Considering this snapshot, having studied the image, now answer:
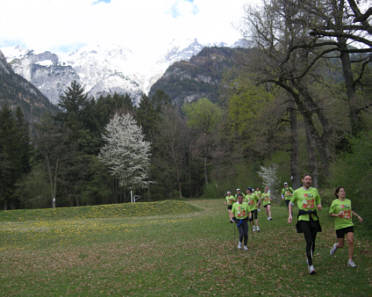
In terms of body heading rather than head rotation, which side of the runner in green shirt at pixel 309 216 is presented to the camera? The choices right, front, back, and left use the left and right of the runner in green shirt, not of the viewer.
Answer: front

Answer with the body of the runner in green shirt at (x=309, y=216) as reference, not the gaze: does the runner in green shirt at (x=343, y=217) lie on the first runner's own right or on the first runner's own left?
on the first runner's own left

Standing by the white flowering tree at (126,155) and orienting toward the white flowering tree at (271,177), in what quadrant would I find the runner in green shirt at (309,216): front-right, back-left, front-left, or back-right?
front-right

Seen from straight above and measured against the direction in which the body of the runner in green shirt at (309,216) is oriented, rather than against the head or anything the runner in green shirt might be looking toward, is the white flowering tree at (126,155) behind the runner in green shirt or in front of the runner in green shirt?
behind

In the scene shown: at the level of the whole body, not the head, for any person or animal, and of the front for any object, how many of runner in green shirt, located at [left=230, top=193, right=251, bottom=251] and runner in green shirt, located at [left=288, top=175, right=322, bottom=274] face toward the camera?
2

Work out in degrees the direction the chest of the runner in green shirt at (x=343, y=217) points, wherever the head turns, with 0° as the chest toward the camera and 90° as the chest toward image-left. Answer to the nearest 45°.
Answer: approximately 315°

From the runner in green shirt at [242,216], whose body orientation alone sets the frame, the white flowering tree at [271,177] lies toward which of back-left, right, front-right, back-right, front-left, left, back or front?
back

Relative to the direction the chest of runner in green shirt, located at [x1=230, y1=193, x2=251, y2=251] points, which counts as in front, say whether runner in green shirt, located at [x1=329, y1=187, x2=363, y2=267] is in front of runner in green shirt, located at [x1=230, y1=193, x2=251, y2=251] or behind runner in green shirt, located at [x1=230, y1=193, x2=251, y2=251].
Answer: in front

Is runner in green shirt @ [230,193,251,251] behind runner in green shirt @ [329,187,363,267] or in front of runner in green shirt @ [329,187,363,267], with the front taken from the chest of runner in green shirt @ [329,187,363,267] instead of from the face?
behind

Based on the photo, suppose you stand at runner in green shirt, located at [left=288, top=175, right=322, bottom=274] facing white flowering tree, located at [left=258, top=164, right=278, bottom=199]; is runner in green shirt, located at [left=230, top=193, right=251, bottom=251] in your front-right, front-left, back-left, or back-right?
front-left

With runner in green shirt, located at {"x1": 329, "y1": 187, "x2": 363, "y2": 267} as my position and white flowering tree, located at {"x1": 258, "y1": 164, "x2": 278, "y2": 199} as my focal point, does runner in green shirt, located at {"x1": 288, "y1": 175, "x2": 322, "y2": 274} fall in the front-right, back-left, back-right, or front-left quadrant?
back-left

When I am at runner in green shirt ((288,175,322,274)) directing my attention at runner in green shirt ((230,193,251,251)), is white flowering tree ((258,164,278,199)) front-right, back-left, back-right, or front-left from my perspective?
front-right

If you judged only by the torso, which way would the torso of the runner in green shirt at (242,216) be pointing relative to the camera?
toward the camera
